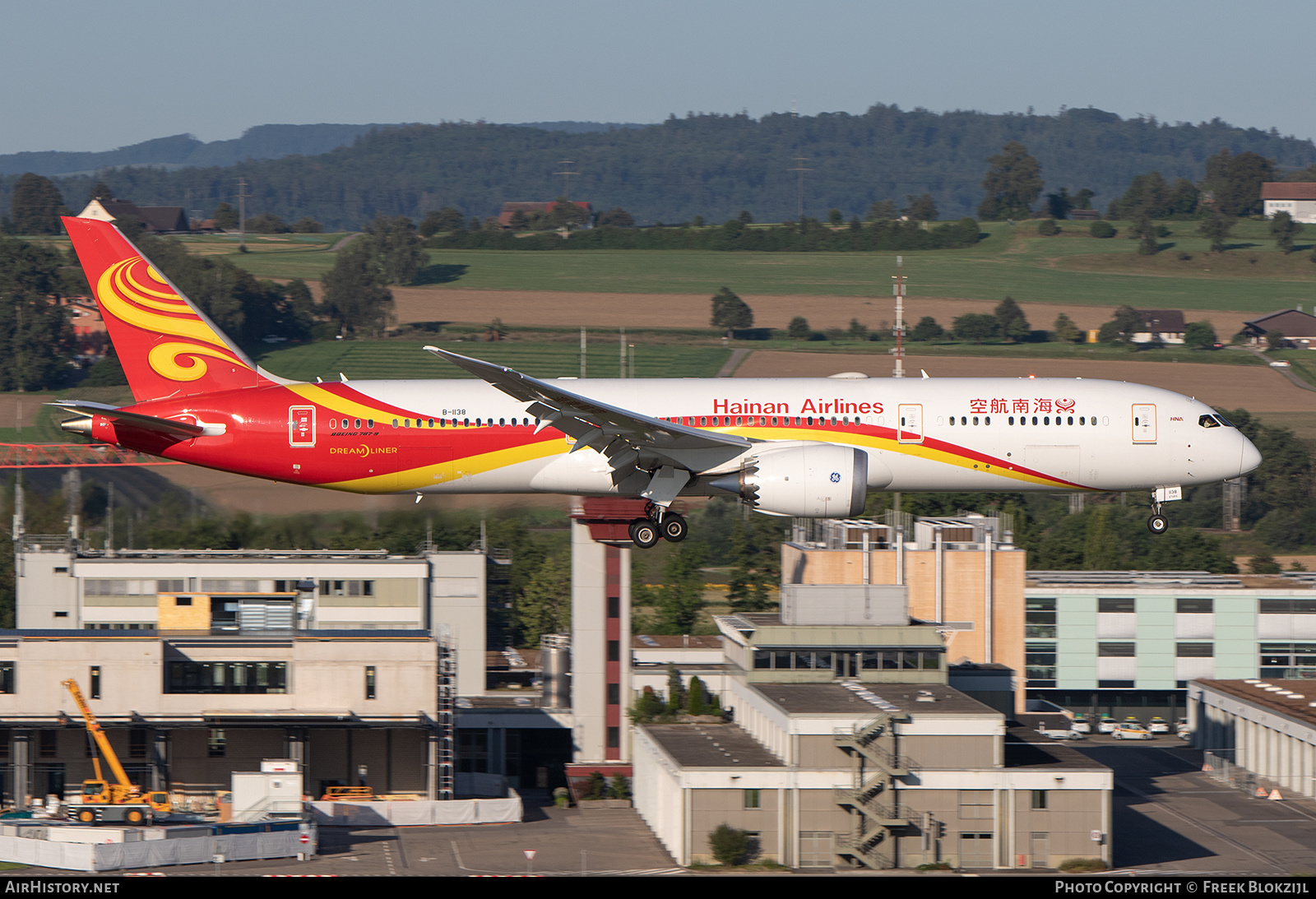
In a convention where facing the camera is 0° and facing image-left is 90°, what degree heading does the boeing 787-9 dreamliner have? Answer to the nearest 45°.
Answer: approximately 270°
